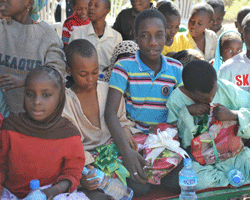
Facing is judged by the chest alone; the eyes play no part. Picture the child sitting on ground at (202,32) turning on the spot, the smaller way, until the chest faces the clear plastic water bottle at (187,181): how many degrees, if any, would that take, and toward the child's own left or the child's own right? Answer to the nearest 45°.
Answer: approximately 45° to the child's own left

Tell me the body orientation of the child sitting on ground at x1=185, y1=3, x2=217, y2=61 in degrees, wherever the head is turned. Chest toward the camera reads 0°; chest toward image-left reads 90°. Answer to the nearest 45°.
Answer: approximately 45°

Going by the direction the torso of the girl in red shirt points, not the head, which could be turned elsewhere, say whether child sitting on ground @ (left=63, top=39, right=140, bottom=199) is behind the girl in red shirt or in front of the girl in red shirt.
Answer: behind

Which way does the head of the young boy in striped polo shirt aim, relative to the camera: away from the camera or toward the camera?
toward the camera

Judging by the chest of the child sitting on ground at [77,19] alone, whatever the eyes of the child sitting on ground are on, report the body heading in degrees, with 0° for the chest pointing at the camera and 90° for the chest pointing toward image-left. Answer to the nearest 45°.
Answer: approximately 315°

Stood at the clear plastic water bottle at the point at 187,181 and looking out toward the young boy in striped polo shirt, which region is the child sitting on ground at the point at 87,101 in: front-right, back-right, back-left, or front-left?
front-left

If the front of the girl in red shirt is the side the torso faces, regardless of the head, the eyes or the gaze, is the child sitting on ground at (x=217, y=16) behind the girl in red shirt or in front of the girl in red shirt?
behind

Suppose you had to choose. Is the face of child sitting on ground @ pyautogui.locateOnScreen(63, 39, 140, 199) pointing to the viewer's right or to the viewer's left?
to the viewer's right

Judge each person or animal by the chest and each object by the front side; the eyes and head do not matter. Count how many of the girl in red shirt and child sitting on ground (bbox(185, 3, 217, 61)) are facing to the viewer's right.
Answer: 0

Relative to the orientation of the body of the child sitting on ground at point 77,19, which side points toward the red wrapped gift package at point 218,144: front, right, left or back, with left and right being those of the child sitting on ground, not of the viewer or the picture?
front

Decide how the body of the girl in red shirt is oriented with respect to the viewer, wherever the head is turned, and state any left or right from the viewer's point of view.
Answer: facing the viewer

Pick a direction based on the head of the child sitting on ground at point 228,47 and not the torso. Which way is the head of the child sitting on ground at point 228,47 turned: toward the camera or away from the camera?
toward the camera
